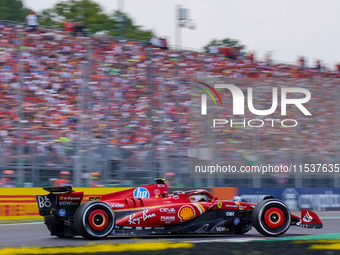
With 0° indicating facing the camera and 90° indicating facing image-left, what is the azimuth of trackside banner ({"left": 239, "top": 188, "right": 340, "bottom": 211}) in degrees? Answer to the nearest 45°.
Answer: approximately 0°

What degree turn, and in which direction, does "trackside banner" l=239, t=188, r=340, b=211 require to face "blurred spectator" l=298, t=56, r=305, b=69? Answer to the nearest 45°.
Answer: approximately 180°

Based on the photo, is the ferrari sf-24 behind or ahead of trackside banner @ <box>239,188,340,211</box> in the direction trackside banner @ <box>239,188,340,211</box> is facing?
ahead

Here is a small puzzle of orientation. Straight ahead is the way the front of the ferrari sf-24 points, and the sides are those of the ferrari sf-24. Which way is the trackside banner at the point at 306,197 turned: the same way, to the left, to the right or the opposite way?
to the right

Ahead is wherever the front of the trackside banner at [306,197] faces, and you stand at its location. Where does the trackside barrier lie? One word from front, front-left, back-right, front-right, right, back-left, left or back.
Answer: front-right

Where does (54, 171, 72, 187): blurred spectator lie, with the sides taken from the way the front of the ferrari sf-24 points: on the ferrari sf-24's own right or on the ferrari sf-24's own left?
on the ferrari sf-24's own left

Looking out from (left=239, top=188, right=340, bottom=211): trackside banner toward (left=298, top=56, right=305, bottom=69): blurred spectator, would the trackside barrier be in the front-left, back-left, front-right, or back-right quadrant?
back-left

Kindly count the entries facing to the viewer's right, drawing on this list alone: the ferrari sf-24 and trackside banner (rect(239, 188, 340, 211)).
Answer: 1

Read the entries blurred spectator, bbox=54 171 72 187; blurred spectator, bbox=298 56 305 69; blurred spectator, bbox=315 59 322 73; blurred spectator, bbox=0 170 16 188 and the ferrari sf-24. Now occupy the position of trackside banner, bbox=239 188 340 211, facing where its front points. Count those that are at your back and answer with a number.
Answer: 2

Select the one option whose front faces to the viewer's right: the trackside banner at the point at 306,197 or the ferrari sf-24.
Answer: the ferrari sf-24

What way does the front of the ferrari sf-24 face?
to the viewer's right
